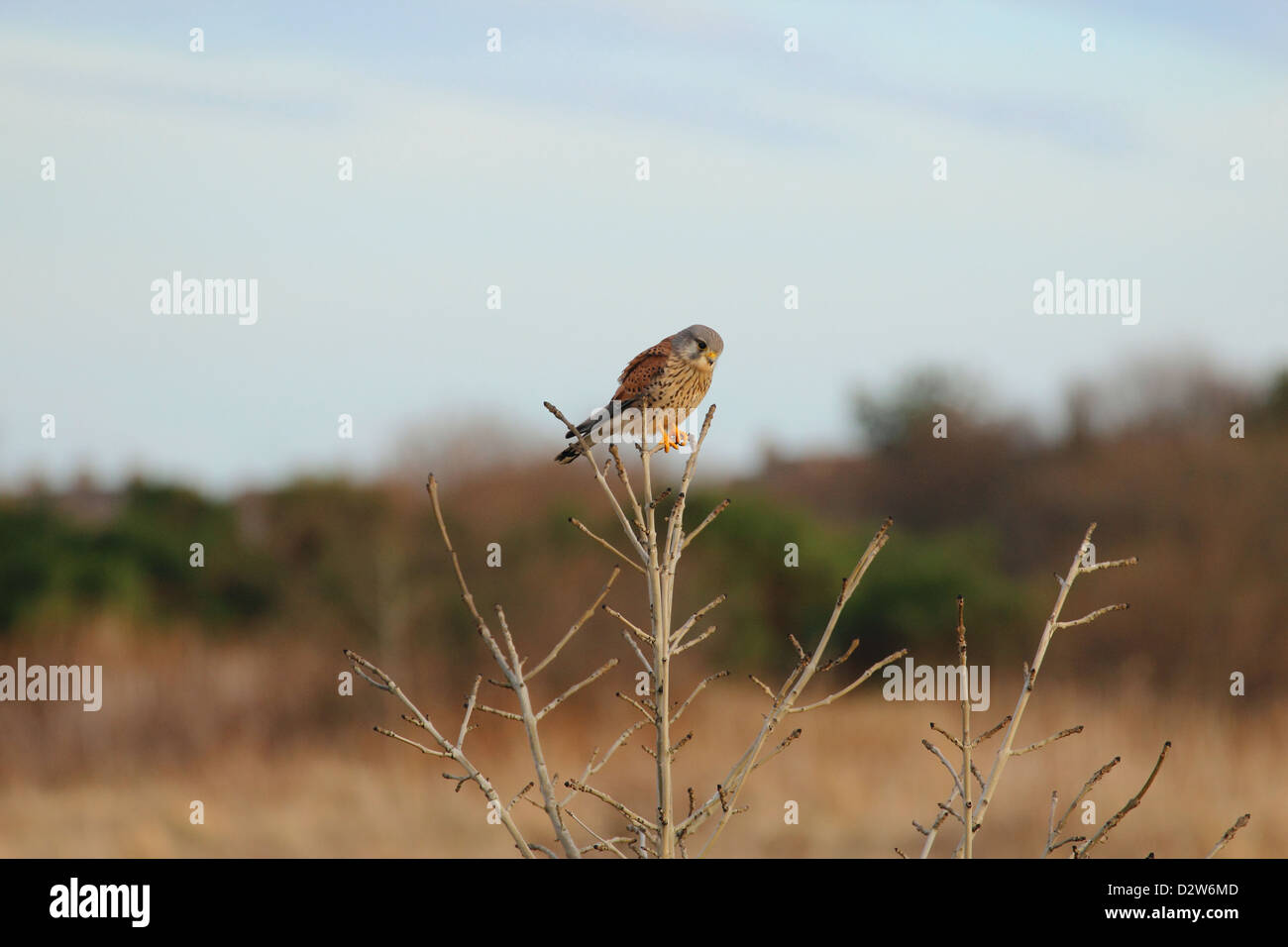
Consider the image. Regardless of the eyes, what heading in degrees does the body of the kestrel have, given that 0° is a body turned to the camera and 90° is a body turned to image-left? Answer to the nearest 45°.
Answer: approximately 315°
